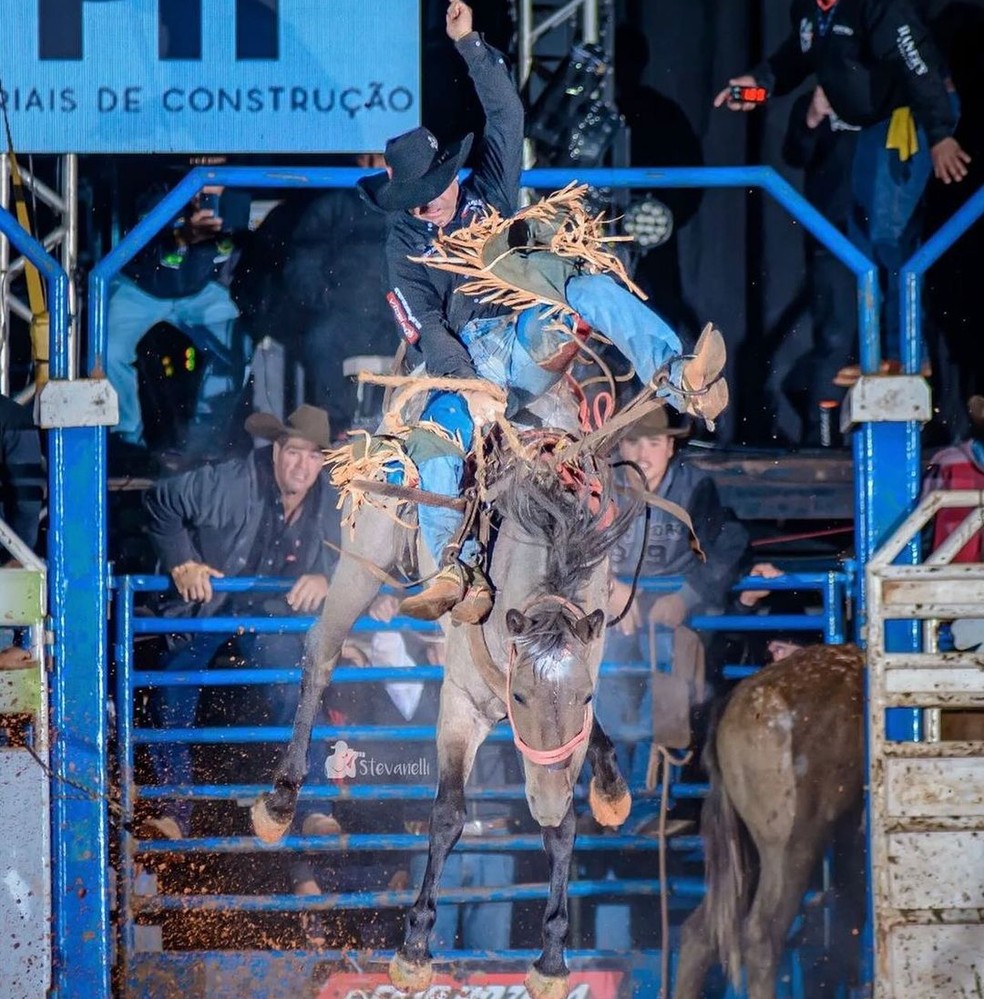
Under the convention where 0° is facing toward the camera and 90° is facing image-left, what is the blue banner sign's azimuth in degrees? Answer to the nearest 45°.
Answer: approximately 0°

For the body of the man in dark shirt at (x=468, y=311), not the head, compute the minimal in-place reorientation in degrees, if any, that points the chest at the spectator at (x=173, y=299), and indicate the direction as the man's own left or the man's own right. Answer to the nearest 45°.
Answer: approximately 180°

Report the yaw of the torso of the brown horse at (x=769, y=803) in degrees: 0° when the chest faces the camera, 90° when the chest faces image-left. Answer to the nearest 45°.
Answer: approximately 225°

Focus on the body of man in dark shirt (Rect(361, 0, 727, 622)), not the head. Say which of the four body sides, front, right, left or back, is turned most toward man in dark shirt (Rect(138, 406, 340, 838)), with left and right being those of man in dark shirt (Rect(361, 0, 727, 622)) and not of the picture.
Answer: back

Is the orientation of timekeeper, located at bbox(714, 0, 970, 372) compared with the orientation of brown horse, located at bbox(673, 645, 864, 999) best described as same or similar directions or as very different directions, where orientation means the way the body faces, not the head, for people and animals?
very different directions

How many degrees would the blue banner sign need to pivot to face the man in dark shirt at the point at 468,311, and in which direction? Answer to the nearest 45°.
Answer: approximately 45° to its left

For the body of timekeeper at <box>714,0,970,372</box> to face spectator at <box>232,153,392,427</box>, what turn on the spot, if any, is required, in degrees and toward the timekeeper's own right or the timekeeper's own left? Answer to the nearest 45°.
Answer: approximately 45° to the timekeeper's own right

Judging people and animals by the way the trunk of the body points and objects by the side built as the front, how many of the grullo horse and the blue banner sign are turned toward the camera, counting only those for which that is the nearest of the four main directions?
2

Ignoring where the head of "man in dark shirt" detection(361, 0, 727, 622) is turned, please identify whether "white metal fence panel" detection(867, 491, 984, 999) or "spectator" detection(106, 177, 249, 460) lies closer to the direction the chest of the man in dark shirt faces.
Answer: the white metal fence panel
